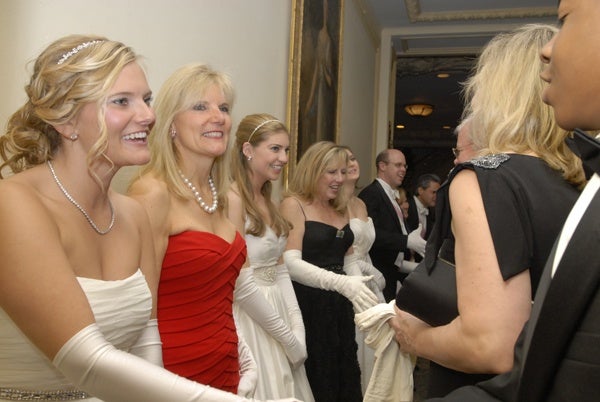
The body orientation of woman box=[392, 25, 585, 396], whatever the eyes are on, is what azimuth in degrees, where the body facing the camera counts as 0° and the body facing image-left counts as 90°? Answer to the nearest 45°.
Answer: approximately 135°

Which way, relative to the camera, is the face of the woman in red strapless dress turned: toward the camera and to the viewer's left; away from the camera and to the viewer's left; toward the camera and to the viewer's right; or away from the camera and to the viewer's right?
toward the camera and to the viewer's right

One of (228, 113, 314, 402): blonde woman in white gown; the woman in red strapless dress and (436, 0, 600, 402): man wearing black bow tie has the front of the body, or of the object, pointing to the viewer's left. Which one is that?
the man wearing black bow tie

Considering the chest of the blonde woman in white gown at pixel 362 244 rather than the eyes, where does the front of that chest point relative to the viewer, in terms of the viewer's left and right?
facing the viewer and to the right of the viewer

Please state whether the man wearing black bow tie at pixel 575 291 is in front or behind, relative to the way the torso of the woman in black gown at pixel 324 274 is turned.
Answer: in front

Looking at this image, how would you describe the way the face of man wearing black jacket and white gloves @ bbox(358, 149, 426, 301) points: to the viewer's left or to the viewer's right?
to the viewer's right

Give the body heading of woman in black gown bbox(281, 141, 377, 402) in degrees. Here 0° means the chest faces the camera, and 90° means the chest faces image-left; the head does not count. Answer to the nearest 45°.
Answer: approximately 315°

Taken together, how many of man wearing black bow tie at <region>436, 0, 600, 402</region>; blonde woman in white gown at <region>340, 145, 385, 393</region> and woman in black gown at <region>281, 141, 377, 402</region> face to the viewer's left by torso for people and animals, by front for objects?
1

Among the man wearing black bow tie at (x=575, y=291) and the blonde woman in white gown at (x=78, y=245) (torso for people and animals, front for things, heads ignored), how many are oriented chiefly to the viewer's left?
1

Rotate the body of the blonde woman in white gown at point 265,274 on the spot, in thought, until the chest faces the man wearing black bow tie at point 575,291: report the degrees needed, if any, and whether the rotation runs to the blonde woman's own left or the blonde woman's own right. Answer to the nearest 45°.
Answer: approximately 45° to the blonde woman's own right

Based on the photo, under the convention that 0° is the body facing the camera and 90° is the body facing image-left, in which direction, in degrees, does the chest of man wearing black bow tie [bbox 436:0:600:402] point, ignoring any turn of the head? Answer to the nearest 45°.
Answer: approximately 90°

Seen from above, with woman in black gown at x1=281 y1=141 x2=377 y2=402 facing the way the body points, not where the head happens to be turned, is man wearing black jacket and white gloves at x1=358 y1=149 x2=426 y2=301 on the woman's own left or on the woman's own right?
on the woman's own left

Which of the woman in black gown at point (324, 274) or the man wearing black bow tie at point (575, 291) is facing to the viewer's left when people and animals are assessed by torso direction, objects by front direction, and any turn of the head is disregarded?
the man wearing black bow tie
